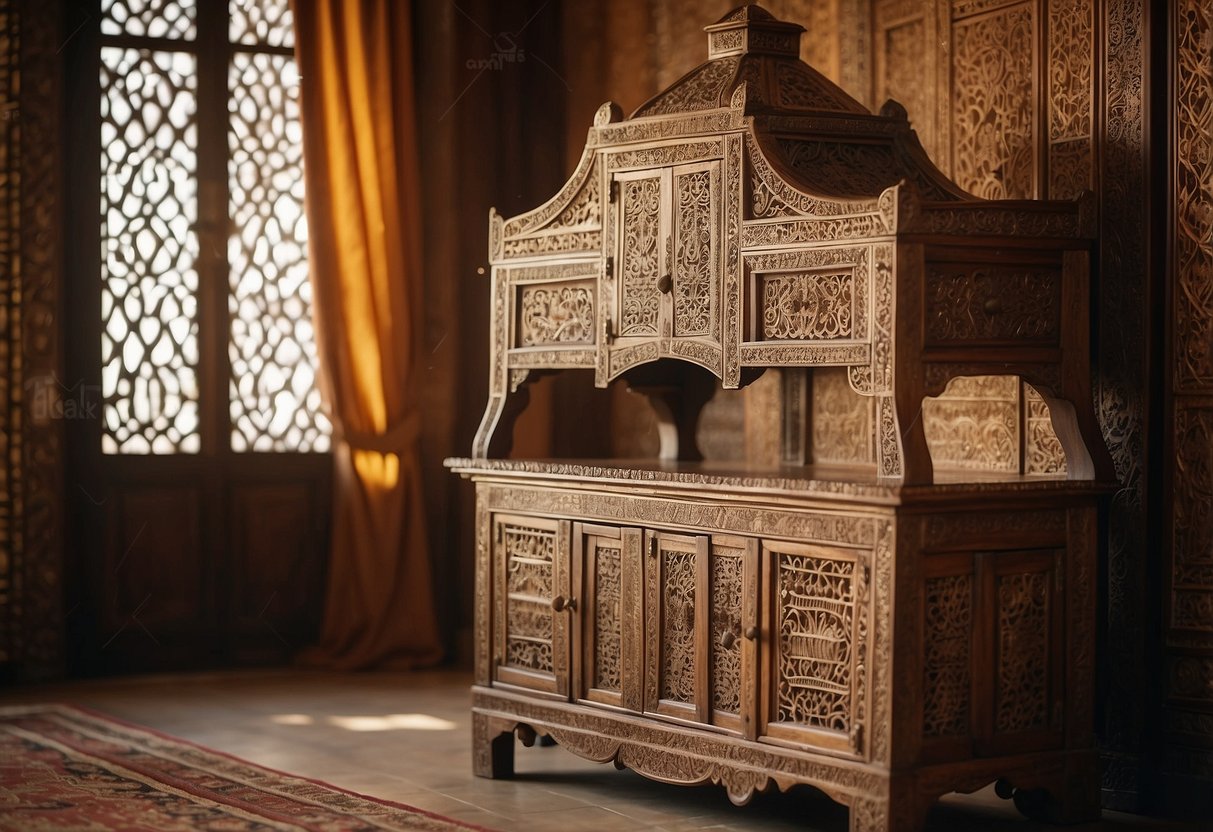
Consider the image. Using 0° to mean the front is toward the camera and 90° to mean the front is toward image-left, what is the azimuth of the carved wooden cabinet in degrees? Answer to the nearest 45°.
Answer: approximately 45°

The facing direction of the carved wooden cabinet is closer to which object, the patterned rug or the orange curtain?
the patterned rug

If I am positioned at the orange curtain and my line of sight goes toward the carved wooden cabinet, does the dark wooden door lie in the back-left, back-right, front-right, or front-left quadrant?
back-right

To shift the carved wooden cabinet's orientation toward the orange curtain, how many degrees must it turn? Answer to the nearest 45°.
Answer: approximately 90° to its right

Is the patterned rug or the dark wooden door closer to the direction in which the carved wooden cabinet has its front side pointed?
the patterned rug

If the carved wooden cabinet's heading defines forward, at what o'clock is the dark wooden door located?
The dark wooden door is roughly at 3 o'clock from the carved wooden cabinet.

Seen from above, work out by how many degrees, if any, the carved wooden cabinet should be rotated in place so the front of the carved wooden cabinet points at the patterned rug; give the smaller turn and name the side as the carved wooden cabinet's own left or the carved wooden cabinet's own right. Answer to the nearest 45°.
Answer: approximately 45° to the carved wooden cabinet's own right
